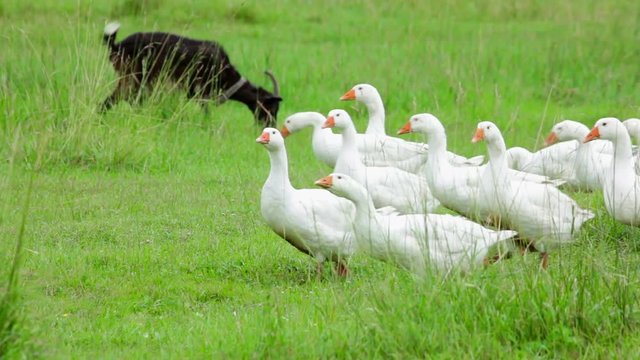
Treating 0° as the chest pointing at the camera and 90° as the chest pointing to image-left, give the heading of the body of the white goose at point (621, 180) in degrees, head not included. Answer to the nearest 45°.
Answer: approximately 90°

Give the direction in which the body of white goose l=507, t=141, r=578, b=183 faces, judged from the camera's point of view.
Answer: to the viewer's left

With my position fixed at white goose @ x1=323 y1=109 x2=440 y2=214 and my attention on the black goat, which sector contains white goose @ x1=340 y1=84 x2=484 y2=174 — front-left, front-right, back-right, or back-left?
front-right

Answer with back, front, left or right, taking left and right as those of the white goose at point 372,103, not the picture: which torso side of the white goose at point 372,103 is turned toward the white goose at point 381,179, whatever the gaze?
left

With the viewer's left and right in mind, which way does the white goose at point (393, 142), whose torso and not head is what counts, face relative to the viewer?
facing to the left of the viewer

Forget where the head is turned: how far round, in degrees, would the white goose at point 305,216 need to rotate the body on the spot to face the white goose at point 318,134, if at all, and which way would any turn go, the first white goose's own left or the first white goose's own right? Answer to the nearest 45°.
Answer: approximately 135° to the first white goose's own right

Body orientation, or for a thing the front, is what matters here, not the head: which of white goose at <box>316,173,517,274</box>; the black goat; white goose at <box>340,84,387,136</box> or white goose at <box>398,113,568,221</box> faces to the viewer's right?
the black goat

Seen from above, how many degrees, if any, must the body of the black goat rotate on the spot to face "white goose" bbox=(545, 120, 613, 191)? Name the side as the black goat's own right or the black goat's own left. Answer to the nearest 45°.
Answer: approximately 45° to the black goat's own right

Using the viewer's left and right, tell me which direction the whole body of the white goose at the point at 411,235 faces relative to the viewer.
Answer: facing to the left of the viewer

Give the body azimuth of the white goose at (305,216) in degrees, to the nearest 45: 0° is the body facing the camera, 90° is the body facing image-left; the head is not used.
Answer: approximately 45°

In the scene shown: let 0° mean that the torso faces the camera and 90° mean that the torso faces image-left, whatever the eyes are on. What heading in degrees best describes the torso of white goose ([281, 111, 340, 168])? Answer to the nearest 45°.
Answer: approximately 90°

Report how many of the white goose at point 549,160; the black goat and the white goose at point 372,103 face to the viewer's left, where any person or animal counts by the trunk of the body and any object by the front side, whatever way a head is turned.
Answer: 2

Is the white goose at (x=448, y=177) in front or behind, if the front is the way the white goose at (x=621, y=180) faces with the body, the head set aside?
in front

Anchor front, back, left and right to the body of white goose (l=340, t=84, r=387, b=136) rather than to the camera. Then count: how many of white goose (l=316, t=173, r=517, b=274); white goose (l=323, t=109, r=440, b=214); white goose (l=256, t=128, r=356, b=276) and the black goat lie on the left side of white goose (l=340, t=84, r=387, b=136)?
3

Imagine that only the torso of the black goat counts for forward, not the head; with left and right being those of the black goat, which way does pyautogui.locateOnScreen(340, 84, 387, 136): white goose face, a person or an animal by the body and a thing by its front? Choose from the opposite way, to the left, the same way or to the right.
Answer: the opposite way

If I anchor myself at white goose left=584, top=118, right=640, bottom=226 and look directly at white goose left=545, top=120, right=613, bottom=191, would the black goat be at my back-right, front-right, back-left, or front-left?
front-left

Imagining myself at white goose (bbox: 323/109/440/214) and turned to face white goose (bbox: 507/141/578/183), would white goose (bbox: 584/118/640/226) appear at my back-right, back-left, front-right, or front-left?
front-right
